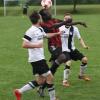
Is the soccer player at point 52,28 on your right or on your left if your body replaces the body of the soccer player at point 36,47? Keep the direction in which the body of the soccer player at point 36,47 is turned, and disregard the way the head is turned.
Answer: on your left

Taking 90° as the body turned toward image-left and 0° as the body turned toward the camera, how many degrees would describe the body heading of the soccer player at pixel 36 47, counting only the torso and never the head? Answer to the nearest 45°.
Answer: approximately 270°
